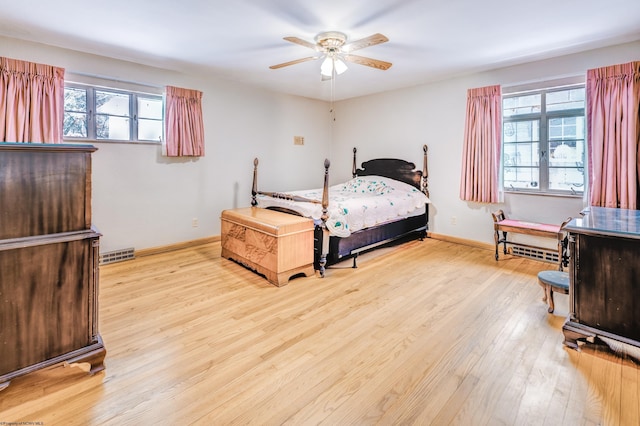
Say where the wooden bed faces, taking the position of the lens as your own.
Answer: facing the viewer and to the left of the viewer

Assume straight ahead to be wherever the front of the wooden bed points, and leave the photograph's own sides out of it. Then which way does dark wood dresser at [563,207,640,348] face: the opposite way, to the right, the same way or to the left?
to the right

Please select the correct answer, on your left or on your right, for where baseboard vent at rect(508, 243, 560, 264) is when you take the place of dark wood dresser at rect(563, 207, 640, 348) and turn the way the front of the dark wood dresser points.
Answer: on your right

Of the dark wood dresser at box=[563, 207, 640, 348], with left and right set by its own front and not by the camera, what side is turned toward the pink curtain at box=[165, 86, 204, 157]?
front

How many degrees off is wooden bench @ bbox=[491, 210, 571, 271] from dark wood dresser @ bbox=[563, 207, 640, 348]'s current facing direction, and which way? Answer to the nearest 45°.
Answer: approximately 90° to its right

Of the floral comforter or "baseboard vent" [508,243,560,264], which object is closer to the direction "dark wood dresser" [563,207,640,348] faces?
the floral comforter

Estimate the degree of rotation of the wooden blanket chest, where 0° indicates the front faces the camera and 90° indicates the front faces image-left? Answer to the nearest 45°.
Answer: approximately 45°

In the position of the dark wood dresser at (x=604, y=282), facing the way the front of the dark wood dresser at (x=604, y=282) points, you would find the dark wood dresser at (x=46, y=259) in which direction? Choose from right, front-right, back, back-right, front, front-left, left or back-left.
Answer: front-left

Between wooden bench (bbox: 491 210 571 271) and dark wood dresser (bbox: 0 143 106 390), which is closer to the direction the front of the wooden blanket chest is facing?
the dark wood dresser

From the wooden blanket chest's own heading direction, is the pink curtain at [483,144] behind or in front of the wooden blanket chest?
behind

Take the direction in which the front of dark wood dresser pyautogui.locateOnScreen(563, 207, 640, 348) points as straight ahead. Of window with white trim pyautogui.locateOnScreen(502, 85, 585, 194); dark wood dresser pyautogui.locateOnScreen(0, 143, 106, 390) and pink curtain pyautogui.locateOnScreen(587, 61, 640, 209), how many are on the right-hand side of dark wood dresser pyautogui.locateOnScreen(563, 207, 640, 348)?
2

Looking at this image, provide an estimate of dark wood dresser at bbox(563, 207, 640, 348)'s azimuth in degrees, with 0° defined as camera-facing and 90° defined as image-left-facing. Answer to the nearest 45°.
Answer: approximately 90°

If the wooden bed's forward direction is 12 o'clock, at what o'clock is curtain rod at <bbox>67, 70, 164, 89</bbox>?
The curtain rod is roughly at 1 o'clock from the wooden bed.

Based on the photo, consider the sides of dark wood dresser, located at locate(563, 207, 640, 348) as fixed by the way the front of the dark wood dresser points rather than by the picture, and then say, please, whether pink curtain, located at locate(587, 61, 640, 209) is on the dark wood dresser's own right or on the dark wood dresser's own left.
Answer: on the dark wood dresser's own right
